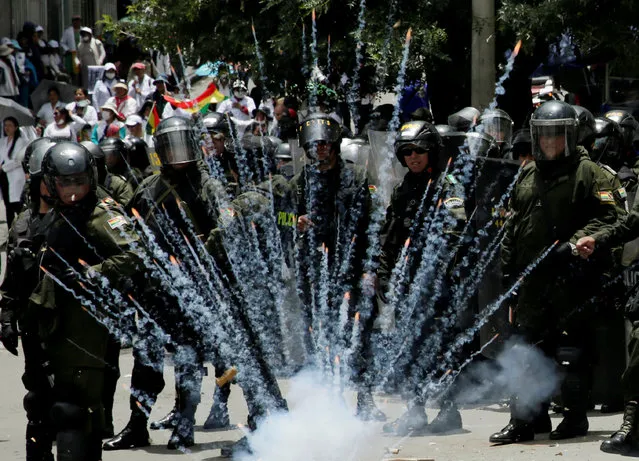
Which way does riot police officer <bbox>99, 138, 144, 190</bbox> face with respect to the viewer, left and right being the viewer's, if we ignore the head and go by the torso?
facing the viewer and to the left of the viewer

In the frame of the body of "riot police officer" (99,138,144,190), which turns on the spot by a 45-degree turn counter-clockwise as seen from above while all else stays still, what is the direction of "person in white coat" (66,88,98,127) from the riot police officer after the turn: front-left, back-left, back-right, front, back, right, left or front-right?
back

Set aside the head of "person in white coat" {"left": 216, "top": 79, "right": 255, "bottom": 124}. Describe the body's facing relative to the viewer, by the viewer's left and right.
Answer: facing the viewer

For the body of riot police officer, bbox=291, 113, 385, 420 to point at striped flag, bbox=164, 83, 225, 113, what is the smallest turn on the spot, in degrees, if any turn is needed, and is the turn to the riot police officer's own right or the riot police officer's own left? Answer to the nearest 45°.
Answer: approximately 180°

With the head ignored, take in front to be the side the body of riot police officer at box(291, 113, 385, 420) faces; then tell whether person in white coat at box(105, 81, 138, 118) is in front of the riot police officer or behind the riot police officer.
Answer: behind

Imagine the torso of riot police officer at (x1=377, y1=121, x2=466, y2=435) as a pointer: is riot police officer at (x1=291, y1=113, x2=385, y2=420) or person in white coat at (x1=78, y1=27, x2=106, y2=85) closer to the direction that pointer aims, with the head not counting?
the riot police officer

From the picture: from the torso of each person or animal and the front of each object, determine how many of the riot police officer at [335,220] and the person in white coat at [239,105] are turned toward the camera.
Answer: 2

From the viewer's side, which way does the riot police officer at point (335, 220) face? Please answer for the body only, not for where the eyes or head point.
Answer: toward the camera

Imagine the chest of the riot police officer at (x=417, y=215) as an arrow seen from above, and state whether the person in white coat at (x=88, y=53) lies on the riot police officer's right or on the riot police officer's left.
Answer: on the riot police officer's right

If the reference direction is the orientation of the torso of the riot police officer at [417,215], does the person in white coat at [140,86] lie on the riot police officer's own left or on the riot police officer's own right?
on the riot police officer's own right

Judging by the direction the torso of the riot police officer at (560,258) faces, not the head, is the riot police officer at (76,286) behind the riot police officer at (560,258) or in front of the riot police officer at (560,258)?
in front

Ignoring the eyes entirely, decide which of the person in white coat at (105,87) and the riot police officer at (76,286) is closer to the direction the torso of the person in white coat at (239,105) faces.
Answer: the riot police officer
